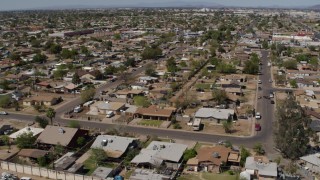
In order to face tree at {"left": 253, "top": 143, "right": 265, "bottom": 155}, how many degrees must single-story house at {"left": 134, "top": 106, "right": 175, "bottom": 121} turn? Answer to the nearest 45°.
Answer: approximately 45° to its left

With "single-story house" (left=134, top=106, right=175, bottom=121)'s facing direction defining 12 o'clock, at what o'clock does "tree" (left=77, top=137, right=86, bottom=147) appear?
The tree is roughly at 1 o'clock from the single-story house.

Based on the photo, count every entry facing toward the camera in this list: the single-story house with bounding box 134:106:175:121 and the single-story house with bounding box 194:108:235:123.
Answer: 2

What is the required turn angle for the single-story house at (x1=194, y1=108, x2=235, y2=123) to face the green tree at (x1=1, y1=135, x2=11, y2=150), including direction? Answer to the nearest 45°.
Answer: approximately 45° to its right

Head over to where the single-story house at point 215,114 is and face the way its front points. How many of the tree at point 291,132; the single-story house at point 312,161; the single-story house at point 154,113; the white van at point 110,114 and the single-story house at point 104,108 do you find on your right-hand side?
3

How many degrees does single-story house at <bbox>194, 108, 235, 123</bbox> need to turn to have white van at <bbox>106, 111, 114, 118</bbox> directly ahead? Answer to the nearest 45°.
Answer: approximately 90° to its right

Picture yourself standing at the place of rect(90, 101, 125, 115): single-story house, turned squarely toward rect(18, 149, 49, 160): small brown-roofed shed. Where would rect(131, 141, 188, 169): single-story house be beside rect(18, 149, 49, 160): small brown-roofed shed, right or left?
left

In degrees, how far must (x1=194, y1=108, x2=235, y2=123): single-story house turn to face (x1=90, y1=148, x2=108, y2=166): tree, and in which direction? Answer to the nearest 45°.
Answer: approximately 45° to its right

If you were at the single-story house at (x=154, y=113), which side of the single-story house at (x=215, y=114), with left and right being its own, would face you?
right

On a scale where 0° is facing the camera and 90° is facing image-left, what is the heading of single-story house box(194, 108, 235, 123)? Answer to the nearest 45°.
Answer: approximately 0°
